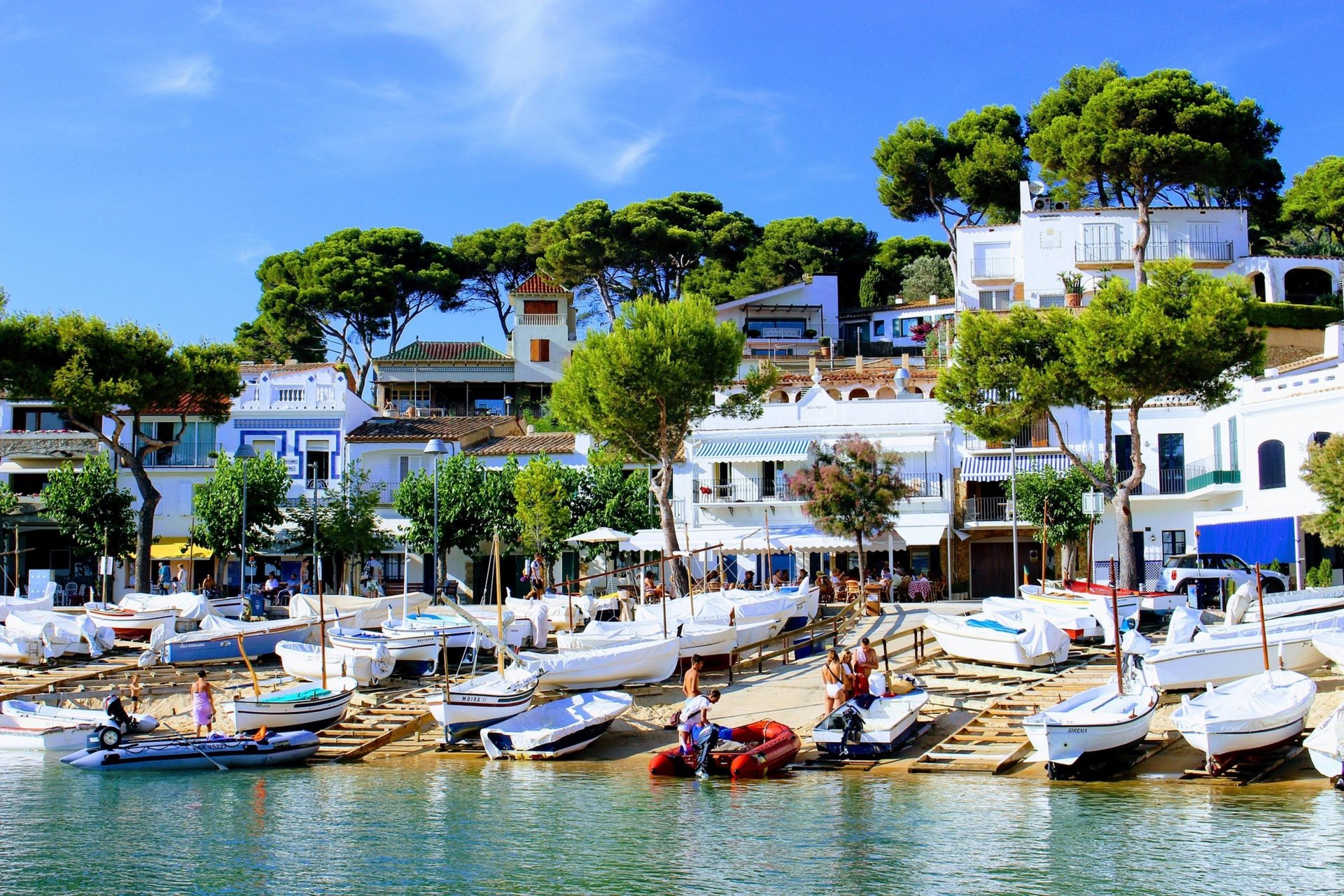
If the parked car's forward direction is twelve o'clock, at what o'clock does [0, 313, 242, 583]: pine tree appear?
The pine tree is roughly at 6 o'clock from the parked car.

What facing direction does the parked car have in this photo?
to the viewer's right

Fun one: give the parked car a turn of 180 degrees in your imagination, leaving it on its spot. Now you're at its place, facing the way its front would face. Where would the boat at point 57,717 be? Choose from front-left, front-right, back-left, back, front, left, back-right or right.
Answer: front-left

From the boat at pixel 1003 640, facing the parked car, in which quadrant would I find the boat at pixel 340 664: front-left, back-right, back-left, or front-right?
back-left

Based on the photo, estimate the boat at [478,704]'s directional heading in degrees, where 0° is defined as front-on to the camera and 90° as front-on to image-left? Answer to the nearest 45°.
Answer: approximately 45°

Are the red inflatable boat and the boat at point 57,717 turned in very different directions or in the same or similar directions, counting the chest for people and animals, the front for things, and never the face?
very different directions

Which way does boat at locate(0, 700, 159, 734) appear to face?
to the viewer's left
